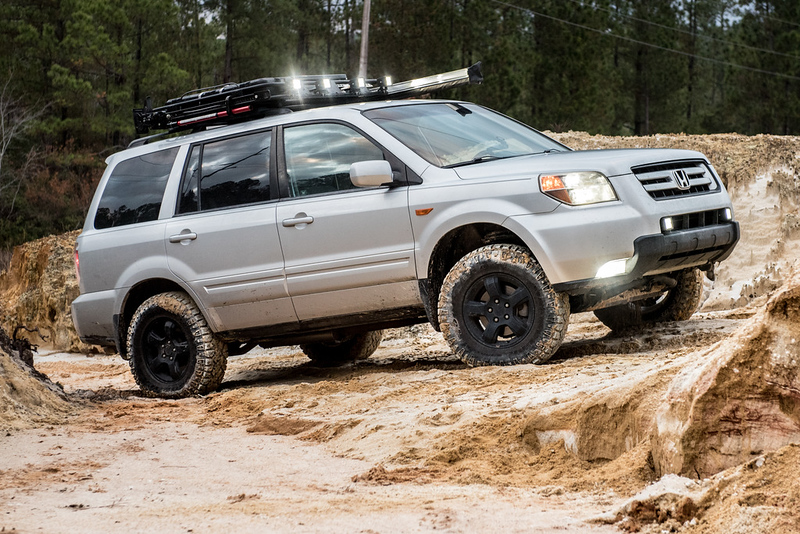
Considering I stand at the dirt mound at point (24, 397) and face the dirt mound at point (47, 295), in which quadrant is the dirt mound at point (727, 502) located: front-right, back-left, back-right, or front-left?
back-right

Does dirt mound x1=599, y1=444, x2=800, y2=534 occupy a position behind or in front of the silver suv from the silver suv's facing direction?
in front

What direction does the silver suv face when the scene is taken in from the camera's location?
facing the viewer and to the right of the viewer

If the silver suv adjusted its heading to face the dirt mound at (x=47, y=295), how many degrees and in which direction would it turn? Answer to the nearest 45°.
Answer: approximately 180°

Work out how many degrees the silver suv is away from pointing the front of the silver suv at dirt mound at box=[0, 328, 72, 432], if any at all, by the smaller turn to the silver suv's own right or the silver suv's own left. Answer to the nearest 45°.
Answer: approximately 135° to the silver suv's own right

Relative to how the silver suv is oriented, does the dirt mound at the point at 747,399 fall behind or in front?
in front
